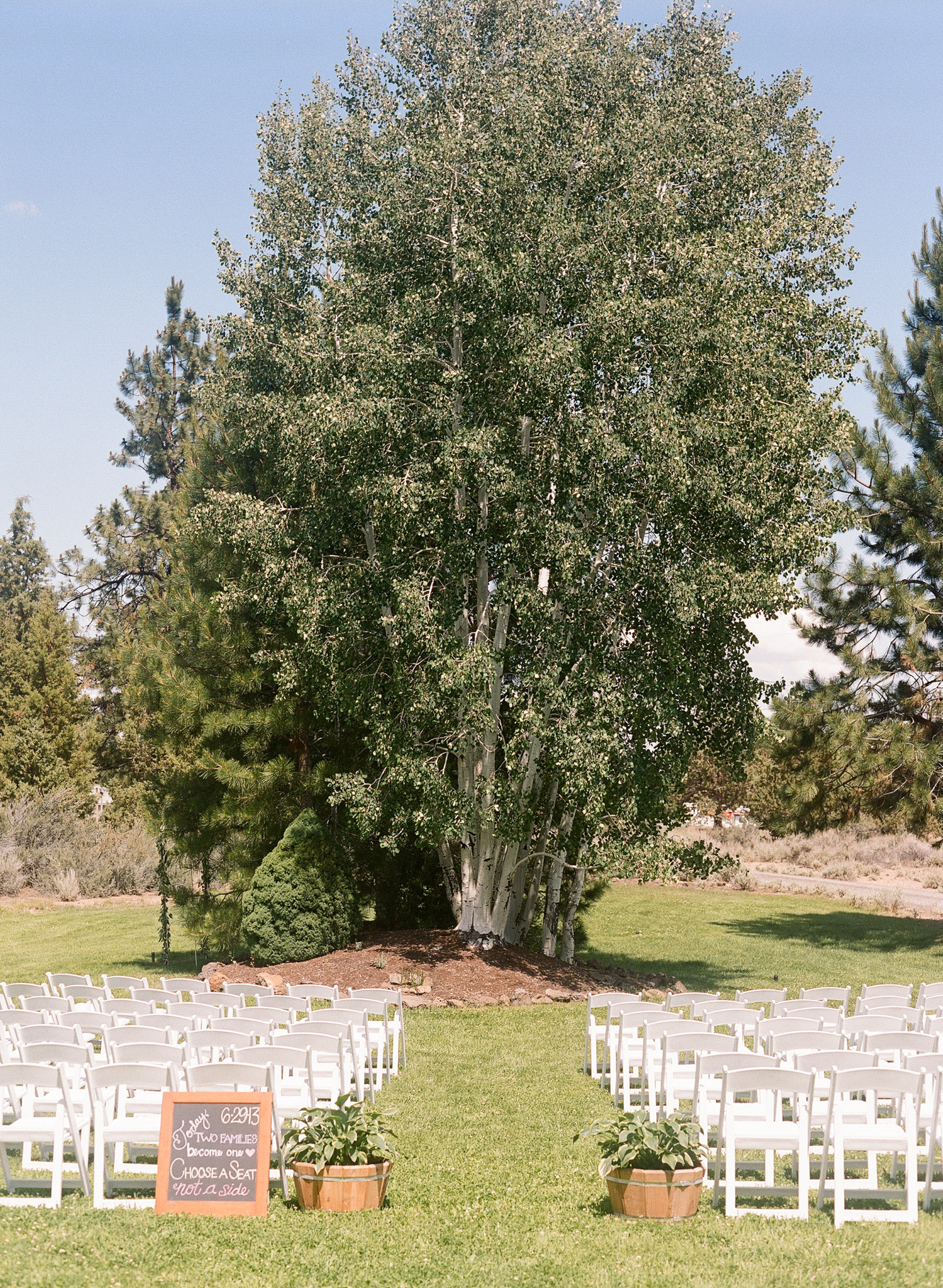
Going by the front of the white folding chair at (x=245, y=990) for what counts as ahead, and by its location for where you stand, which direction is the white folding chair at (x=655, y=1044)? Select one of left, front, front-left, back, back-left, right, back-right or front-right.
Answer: back-right

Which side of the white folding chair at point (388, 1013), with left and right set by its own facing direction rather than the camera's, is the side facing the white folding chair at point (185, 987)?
left

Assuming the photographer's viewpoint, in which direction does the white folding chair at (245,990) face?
facing away from the viewer

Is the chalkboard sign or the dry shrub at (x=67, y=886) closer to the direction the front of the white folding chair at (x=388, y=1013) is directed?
the dry shrub

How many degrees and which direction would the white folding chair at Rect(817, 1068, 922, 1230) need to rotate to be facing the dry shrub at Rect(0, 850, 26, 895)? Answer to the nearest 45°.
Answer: approximately 45° to its left

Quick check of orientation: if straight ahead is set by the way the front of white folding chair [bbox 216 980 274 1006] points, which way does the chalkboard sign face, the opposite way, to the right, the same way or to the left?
the opposite way

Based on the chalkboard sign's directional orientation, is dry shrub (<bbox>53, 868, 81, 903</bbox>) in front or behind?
behind

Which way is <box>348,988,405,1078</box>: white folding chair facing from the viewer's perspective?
away from the camera

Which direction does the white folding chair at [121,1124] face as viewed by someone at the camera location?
facing away from the viewer

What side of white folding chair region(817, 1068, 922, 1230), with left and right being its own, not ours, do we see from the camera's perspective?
back
